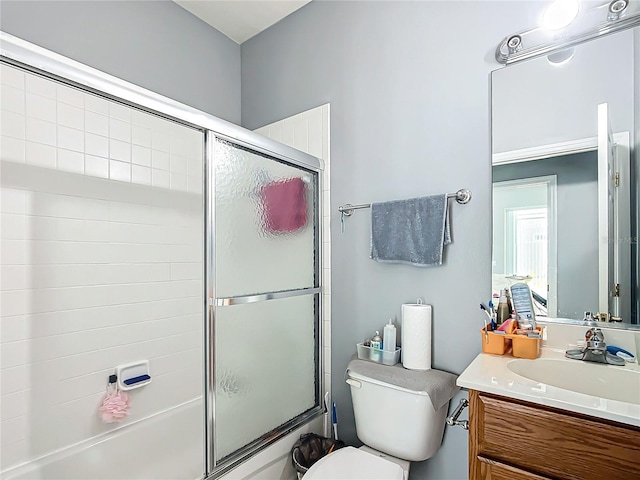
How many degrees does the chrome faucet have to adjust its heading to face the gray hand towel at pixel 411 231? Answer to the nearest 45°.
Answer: approximately 90° to its right

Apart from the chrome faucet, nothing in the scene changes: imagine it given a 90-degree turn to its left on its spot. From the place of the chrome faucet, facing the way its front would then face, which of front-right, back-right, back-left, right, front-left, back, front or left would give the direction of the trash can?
back

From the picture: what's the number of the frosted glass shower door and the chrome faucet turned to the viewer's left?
0

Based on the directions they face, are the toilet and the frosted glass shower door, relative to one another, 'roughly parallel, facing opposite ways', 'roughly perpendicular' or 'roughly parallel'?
roughly perpendicular

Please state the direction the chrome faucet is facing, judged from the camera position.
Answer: facing the viewer

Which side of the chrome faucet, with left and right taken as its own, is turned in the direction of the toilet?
right

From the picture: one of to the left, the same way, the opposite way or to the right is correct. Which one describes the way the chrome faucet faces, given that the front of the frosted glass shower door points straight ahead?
to the right

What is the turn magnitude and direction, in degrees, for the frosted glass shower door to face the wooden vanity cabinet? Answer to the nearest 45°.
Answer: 0° — it already faces it

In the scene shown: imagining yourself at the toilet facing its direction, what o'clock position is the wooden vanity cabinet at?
The wooden vanity cabinet is roughly at 9 o'clock from the toilet.

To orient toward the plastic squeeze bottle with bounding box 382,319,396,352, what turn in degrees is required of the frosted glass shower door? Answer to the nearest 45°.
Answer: approximately 45° to its left

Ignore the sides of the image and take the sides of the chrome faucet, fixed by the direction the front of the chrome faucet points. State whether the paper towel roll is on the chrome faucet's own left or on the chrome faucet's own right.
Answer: on the chrome faucet's own right

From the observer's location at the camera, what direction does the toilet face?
facing the viewer and to the left of the viewer

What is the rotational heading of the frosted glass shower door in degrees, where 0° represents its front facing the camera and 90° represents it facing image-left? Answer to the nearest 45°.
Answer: approximately 315°
